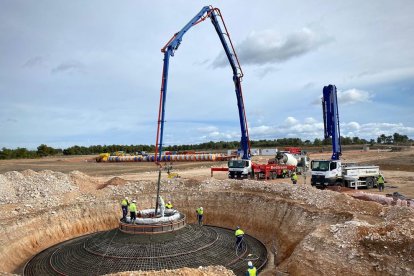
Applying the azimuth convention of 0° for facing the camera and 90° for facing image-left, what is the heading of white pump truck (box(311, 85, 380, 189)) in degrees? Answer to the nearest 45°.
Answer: approximately 45°

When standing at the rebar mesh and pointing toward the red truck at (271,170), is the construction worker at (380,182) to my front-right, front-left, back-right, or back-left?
front-right

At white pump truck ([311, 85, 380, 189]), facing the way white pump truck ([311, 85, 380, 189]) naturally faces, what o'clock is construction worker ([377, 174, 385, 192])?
The construction worker is roughly at 7 o'clock from the white pump truck.

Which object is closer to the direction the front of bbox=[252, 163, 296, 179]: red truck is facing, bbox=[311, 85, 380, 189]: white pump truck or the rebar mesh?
the rebar mesh

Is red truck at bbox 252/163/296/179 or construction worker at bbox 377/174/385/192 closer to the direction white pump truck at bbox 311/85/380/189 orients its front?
the red truck

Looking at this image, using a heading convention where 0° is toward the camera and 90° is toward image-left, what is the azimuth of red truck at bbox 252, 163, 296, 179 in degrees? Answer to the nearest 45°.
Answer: approximately 45°

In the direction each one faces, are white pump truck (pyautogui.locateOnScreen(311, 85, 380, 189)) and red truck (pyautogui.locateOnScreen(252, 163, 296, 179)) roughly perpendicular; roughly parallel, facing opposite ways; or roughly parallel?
roughly parallel

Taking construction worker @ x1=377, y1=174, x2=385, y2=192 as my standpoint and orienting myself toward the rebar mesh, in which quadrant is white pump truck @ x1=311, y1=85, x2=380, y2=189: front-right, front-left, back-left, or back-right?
front-right

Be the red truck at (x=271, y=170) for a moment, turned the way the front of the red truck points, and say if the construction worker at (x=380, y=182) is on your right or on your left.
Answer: on your left

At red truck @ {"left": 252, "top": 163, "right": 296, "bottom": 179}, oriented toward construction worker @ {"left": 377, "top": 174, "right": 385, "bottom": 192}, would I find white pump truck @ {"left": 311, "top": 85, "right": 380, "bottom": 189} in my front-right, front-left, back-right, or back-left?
front-right

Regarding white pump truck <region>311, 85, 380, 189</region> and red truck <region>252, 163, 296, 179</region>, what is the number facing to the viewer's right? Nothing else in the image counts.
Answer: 0
